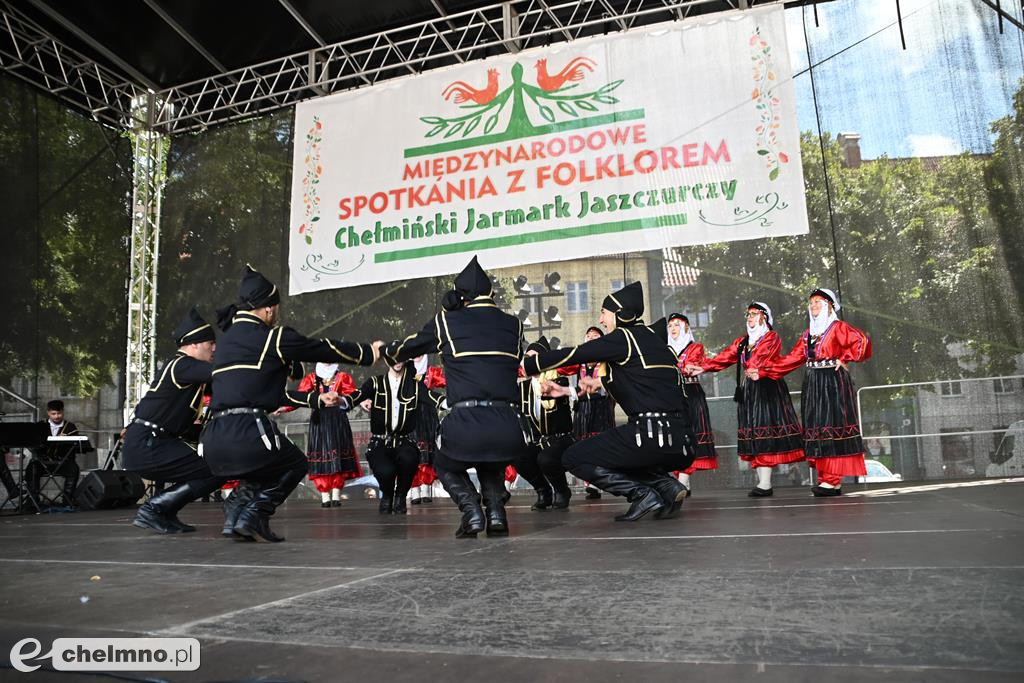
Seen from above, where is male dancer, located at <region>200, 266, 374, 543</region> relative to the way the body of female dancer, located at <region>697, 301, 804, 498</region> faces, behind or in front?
in front

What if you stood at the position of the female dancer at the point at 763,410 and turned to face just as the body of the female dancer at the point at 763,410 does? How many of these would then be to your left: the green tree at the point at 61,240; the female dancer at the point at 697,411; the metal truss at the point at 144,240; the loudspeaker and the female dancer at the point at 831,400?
1

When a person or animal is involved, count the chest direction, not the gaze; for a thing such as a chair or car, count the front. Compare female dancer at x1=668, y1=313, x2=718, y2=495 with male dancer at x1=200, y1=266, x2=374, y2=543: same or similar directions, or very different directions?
very different directions

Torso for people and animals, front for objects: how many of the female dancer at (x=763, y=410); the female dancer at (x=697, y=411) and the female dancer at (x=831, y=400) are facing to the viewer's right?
0

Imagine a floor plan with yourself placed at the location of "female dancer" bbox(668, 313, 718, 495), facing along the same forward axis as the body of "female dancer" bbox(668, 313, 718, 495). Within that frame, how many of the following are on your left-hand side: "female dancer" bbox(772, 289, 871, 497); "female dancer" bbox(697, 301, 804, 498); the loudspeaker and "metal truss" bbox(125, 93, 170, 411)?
2

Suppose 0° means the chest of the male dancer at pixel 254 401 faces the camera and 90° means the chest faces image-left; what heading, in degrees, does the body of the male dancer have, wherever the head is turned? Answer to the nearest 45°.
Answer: approximately 225°

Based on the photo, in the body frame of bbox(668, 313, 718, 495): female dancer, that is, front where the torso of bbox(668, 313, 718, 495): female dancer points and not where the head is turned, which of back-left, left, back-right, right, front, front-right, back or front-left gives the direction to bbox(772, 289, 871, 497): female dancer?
left

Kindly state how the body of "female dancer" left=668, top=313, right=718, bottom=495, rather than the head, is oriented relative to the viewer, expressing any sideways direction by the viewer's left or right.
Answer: facing the viewer and to the left of the viewer

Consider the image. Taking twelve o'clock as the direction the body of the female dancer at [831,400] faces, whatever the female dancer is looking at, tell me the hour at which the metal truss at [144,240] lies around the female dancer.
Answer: The metal truss is roughly at 2 o'clock from the female dancer.

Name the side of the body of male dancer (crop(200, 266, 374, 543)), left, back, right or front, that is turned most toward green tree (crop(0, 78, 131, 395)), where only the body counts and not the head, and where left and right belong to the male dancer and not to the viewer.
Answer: left

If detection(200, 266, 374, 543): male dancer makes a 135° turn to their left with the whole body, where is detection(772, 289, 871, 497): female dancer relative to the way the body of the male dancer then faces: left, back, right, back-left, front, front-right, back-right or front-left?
back

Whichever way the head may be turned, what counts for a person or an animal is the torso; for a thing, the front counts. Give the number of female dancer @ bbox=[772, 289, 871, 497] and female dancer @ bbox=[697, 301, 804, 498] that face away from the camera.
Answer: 0

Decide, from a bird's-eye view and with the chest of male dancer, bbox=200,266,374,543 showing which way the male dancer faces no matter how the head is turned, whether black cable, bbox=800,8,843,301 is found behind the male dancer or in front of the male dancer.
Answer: in front
